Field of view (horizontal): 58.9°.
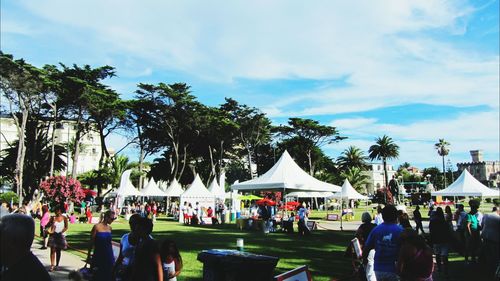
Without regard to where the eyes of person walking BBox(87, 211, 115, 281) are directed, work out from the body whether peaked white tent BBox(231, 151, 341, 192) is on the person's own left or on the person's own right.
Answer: on the person's own left

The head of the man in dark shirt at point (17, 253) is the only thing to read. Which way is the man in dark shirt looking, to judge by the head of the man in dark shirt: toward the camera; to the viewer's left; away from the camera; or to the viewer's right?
away from the camera

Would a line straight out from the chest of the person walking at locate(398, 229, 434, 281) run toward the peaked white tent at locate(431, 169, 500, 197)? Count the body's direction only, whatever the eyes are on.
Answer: yes

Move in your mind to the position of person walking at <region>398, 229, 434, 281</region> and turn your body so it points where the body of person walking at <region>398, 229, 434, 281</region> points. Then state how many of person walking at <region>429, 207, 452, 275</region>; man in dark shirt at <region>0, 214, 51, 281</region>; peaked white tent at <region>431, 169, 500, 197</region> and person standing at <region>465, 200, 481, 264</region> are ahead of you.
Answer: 3

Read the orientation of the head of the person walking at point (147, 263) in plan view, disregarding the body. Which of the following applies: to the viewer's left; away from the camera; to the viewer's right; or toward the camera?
away from the camera

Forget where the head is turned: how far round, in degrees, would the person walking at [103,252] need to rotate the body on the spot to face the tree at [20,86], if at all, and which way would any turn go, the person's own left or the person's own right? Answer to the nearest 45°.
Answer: approximately 135° to the person's own left

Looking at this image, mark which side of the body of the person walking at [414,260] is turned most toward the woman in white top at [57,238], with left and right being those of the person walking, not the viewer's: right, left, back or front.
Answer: left

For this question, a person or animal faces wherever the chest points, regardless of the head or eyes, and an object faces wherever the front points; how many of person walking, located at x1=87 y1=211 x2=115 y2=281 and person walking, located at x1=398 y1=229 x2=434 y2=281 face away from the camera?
1

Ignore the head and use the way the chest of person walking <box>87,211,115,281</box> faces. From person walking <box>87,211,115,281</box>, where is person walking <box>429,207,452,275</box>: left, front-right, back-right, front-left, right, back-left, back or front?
front-left

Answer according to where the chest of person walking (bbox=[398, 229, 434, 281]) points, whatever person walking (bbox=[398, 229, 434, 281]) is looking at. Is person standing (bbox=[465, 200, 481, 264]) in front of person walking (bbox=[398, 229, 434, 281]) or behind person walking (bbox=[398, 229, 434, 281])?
in front

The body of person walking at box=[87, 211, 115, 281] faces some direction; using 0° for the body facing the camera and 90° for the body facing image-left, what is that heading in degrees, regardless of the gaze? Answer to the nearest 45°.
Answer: approximately 315°

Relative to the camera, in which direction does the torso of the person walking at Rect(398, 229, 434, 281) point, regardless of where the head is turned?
away from the camera

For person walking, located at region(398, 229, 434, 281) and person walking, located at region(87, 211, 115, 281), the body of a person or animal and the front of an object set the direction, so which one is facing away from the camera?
person walking, located at region(398, 229, 434, 281)
